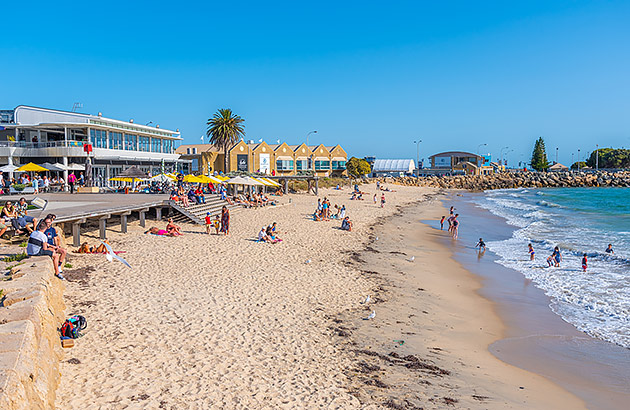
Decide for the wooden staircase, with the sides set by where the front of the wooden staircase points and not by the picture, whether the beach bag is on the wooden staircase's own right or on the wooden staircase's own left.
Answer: on the wooden staircase's own right

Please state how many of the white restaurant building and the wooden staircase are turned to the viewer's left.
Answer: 0

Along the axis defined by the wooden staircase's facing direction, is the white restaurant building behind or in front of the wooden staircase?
behind

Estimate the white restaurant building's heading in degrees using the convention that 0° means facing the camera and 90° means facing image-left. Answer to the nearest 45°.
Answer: approximately 315°

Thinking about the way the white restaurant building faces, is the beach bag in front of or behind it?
in front

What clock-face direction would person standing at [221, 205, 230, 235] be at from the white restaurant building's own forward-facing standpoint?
The person standing is roughly at 1 o'clock from the white restaurant building.

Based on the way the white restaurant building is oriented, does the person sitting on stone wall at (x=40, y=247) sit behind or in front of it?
in front

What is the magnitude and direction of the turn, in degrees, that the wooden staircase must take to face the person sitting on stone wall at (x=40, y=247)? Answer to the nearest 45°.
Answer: approximately 45° to its right

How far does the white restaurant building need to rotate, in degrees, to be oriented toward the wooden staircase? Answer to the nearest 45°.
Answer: approximately 45° to its right

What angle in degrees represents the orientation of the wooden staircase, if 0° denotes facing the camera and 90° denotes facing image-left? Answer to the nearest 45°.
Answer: approximately 315°

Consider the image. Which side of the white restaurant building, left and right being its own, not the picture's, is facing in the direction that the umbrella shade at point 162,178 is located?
front

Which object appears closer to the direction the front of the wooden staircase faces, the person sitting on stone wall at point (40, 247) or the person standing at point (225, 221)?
the person standing
